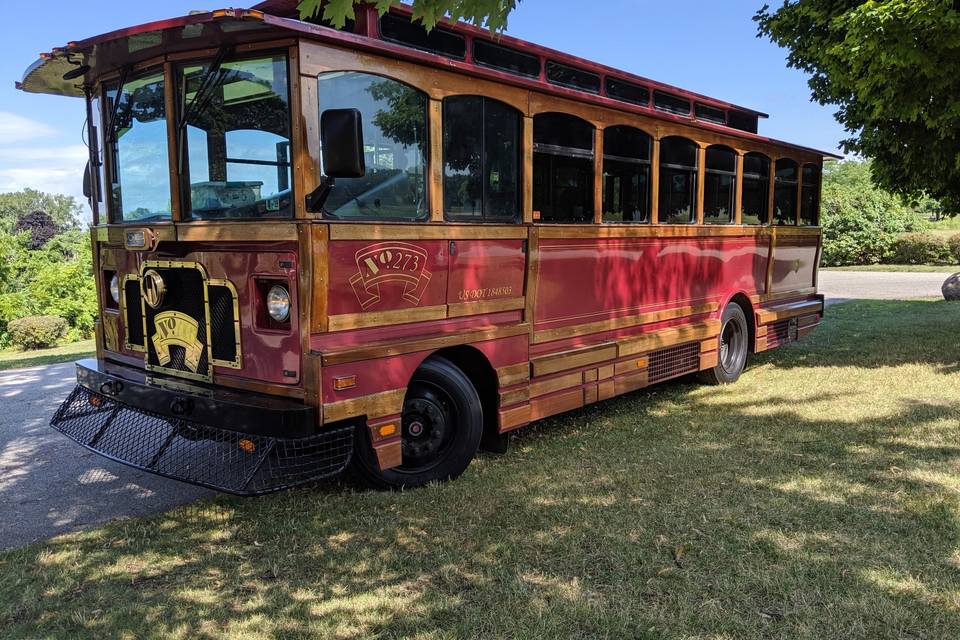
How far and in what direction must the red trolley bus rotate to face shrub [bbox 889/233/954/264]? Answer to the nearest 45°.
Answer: approximately 180°

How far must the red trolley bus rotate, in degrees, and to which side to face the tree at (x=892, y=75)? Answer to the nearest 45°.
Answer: approximately 180°

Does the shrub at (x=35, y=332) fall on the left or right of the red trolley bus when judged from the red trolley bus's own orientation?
on its right

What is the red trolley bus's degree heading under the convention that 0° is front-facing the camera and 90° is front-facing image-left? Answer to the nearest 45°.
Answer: approximately 45°

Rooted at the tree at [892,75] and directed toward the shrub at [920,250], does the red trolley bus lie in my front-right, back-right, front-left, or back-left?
back-left

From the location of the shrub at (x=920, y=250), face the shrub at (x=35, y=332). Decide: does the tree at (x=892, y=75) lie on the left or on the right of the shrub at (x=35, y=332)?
left

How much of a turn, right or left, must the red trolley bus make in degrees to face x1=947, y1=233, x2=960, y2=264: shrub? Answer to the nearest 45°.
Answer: approximately 180°
